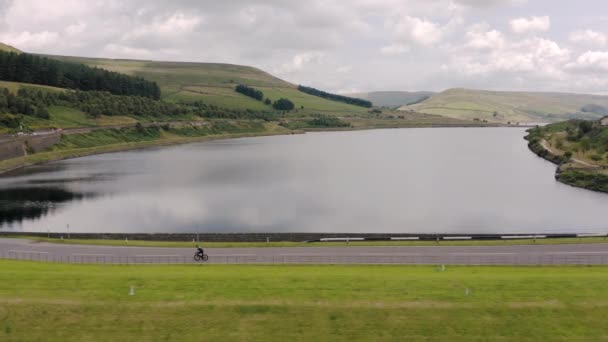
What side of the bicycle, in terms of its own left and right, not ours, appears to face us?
left
